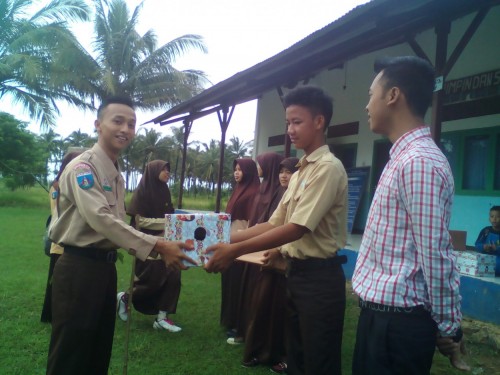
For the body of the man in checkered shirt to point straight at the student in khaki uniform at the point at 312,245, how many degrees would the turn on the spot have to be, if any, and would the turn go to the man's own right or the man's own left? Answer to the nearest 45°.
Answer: approximately 45° to the man's own right

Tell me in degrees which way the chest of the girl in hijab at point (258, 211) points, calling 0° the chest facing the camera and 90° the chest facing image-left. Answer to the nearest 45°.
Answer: approximately 90°

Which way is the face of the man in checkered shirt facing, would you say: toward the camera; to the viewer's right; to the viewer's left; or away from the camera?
to the viewer's left

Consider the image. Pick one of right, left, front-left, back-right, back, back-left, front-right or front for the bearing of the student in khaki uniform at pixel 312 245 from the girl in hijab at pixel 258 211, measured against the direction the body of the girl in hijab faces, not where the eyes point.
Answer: left

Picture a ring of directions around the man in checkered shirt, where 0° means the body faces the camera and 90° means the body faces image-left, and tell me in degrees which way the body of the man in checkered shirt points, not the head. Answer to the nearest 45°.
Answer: approximately 90°

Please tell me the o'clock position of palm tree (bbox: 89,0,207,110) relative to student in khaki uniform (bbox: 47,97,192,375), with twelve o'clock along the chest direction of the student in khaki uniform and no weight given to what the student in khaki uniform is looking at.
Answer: The palm tree is roughly at 9 o'clock from the student in khaki uniform.
